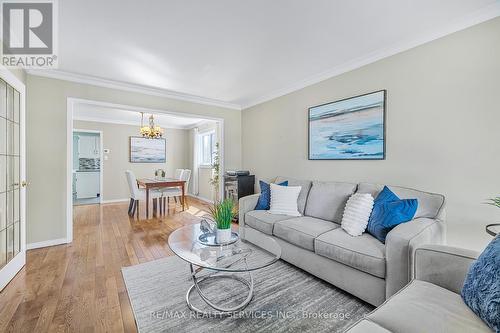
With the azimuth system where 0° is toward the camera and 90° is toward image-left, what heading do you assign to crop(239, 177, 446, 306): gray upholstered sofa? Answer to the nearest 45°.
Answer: approximately 45°

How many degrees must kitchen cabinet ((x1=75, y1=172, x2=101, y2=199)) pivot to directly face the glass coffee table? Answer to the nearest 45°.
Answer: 0° — it already faces it

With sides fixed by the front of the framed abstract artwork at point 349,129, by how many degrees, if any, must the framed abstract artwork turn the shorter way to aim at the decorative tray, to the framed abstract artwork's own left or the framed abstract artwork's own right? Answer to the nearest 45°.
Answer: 0° — it already faces it

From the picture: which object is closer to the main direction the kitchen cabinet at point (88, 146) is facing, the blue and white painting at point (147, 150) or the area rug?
the area rug

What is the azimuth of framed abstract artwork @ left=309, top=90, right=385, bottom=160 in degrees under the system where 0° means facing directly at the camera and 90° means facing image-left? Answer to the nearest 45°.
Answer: approximately 45°

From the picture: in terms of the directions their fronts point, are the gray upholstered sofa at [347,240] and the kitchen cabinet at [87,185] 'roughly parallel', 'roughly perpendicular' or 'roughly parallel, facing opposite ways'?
roughly perpendicular

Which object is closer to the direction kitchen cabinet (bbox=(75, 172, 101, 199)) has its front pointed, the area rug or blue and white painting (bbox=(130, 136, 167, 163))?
the area rug

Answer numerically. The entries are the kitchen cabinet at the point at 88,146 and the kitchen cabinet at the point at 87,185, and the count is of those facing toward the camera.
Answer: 2

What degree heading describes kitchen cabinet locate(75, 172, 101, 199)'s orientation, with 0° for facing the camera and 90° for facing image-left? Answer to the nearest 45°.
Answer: approximately 0°
